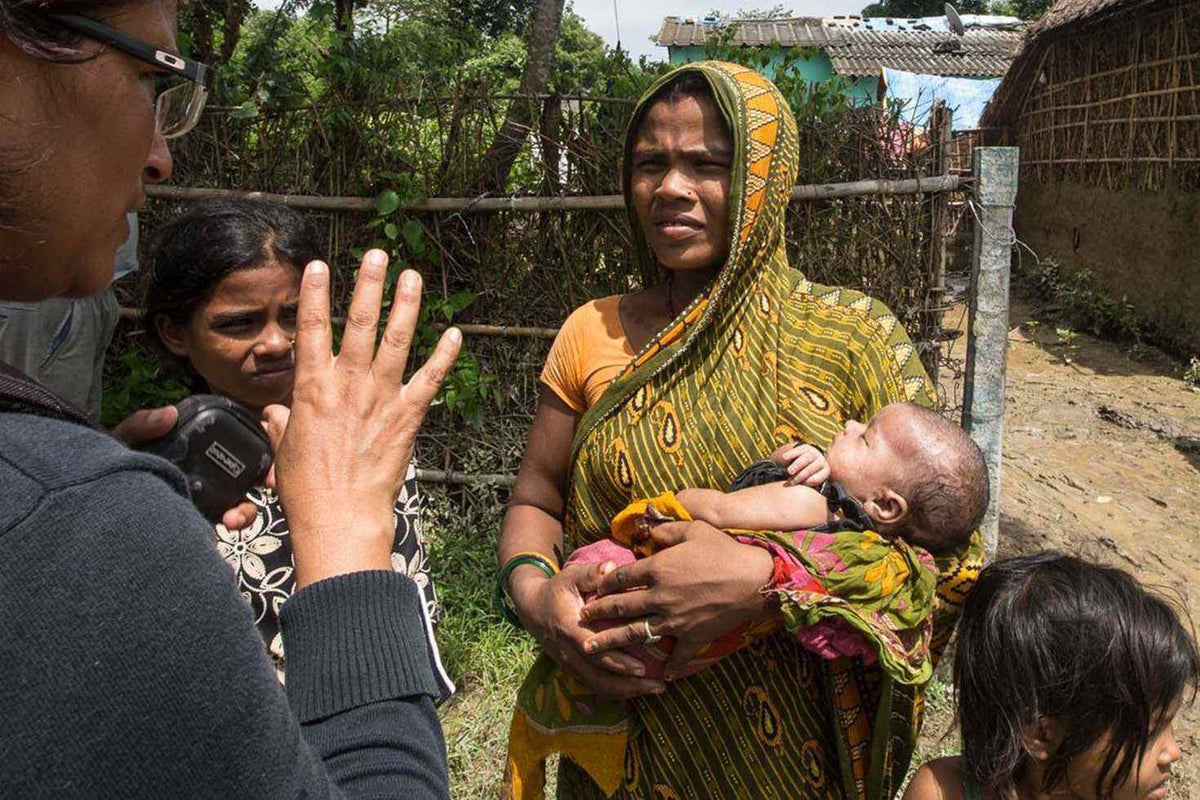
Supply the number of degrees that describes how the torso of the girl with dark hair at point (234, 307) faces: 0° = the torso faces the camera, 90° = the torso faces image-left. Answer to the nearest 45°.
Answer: approximately 315°

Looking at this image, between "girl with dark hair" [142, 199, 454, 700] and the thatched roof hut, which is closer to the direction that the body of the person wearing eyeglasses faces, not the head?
the thatched roof hut

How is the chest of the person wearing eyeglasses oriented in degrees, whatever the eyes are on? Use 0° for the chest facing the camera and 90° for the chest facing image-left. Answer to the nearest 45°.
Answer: approximately 225°

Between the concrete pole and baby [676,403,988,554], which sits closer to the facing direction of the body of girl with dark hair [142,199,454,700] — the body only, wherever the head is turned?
the baby
